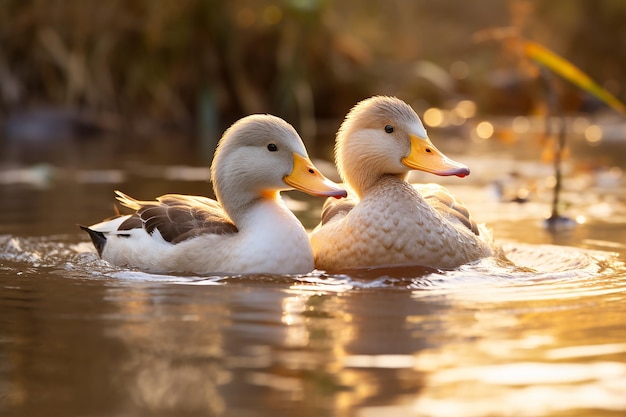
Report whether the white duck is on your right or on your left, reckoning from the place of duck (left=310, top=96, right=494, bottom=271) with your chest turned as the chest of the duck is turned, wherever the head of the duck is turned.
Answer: on your right
